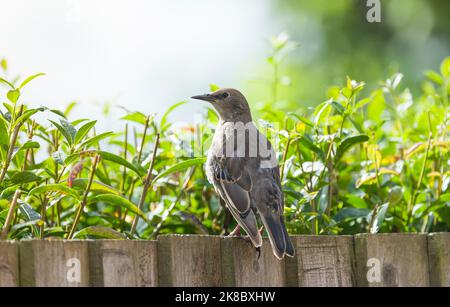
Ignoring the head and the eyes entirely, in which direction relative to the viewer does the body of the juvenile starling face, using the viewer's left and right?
facing away from the viewer and to the left of the viewer
